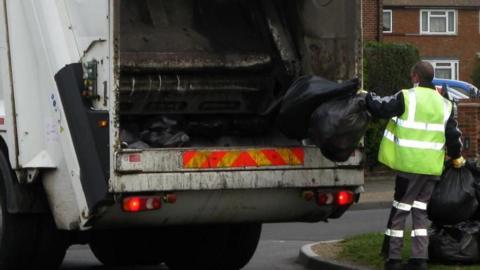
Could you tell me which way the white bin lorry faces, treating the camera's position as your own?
facing away from the viewer and to the left of the viewer

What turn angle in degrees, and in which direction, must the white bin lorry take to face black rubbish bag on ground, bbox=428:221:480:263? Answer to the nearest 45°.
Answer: approximately 135° to its right

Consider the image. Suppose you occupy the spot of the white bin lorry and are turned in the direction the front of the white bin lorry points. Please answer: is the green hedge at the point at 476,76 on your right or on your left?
on your right

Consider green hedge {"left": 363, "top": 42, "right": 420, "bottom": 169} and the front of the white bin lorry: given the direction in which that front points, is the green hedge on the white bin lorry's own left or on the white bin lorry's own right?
on the white bin lorry's own right

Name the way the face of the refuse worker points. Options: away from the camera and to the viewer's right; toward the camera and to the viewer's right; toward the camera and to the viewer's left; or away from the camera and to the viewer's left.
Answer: away from the camera and to the viewer's left

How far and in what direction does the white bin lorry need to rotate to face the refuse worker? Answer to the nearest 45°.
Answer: approximately 135° to its right
